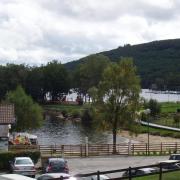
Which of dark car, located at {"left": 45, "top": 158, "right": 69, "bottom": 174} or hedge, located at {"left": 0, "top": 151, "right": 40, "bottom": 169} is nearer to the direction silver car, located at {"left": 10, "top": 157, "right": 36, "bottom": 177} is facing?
the hedge

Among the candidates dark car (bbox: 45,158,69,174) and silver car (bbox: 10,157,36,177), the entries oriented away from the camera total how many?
2

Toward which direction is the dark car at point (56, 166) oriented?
away from the camera

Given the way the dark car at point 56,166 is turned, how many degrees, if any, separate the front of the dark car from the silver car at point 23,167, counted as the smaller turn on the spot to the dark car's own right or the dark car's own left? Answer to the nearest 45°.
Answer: approximately 90° to the dark car's own left

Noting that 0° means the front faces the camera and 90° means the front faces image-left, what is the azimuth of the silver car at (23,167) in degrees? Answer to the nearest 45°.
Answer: approximately 180°

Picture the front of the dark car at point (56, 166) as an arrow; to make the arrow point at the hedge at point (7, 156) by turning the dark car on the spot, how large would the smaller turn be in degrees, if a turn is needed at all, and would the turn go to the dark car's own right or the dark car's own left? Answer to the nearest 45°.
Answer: approximately 45° to the dark car's own left

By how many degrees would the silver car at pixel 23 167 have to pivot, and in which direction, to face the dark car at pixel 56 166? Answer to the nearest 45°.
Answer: approximately 90° to its right

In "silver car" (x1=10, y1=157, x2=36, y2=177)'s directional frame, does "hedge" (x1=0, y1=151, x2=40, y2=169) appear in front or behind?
in front

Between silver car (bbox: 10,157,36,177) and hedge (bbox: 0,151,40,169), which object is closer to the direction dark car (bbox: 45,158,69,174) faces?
the hedge
